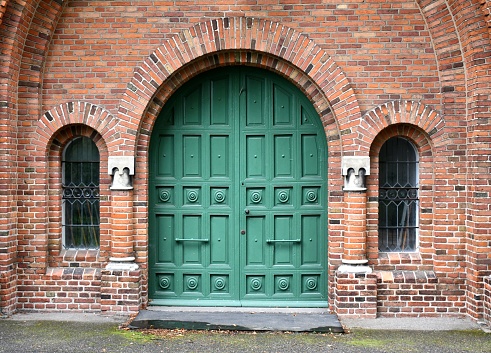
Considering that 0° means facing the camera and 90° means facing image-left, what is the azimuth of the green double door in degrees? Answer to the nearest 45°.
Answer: approximately 0°
